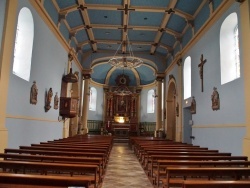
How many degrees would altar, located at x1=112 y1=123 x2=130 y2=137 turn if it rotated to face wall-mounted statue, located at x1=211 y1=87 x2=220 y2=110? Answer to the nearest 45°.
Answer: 0° — it already faces it

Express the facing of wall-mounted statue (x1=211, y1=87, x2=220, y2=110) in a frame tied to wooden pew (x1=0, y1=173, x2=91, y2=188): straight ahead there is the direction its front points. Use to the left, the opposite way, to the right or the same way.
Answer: to the left

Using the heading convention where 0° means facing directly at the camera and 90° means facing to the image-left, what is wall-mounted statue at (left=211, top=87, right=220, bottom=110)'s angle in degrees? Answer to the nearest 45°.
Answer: approximately 45°

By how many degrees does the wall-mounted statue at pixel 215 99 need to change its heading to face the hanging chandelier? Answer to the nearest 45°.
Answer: approximately 90° to its right

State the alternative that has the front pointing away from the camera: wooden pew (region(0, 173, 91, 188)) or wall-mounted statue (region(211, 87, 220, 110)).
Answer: the wooden pew

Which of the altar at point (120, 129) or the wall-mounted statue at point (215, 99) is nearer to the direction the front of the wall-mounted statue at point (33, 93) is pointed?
the wall-mounted statue

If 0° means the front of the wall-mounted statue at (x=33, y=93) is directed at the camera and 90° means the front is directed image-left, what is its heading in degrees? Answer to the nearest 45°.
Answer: approximately 315°

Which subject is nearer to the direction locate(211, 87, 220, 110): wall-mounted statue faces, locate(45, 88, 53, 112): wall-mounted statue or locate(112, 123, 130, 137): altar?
the wall-mounted statue

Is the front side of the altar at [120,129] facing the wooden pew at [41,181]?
yes

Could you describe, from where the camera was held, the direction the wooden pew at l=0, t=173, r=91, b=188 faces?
facing away from the viewer

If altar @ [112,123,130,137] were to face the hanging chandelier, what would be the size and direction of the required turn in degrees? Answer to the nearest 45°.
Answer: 0° — it already faces it

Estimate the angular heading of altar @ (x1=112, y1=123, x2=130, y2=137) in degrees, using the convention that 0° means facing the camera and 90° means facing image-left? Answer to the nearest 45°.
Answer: approximately 0°
